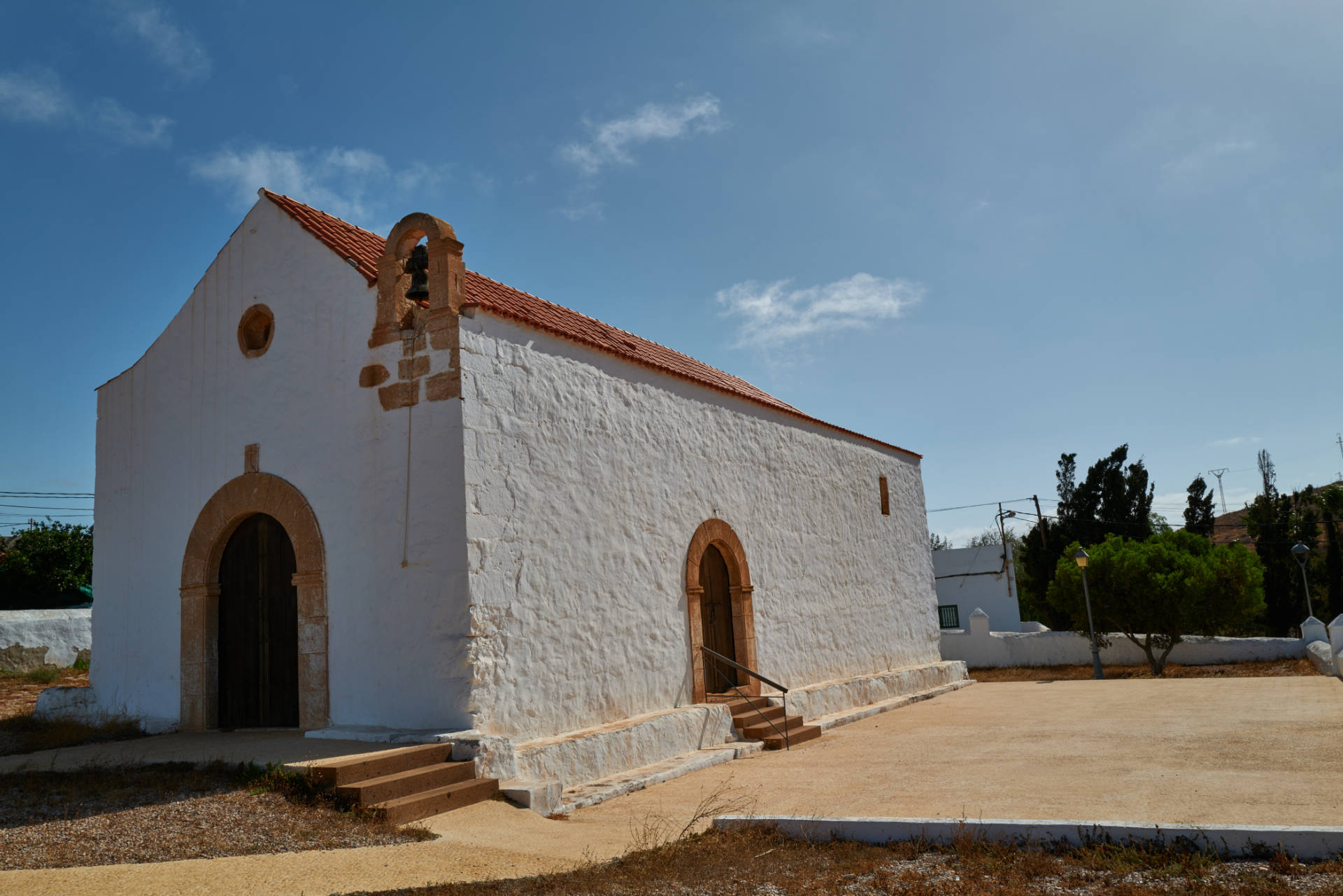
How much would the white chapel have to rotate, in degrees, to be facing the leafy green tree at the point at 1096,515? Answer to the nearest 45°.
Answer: approximately 180°

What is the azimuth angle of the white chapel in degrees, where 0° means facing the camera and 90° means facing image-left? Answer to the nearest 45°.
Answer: approximately 45°

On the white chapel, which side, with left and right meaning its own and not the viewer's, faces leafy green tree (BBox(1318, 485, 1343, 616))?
back

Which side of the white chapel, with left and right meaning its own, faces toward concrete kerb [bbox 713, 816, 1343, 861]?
left

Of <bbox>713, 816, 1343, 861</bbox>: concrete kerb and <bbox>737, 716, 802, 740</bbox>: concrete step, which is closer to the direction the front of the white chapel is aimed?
the concrete kerb

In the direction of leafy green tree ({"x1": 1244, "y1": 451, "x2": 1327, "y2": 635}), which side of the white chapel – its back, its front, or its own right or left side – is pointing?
back

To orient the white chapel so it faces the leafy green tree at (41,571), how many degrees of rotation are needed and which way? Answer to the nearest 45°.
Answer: approximately 90° to its right
